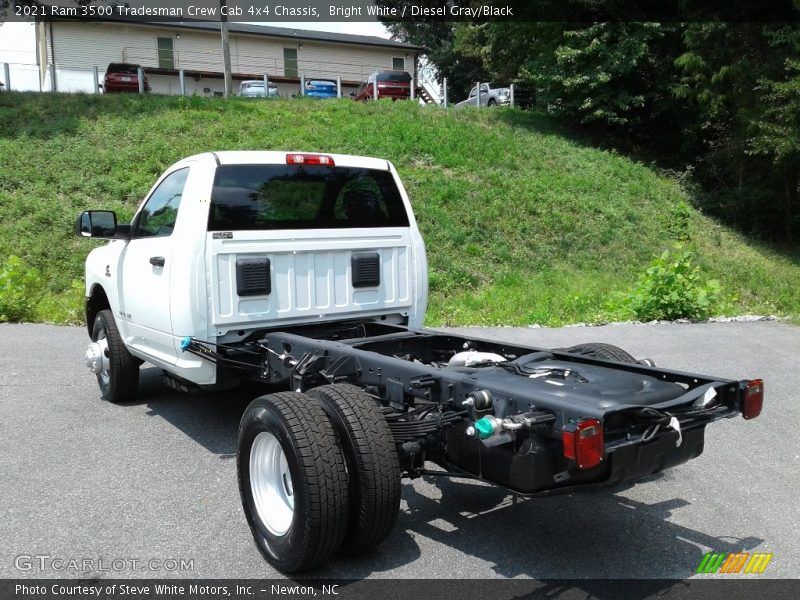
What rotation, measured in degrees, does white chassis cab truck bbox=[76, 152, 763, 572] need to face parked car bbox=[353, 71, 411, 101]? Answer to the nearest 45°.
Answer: approximately 45° to its right

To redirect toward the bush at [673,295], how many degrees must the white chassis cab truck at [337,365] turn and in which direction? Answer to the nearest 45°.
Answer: approximately 90° to its right

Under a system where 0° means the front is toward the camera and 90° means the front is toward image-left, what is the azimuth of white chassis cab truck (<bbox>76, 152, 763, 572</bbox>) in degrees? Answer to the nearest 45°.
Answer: approximately 135°

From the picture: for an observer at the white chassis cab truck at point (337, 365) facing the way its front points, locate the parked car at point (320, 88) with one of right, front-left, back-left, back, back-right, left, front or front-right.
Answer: front-right

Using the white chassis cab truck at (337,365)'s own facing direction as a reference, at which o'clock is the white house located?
The white house is roughly at 1 o'clock from the white chassis cab truck.
